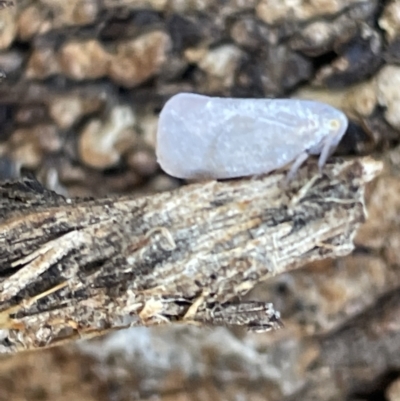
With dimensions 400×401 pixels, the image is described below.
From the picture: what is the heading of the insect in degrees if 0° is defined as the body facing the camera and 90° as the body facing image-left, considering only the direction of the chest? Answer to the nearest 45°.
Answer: approximately 270°
